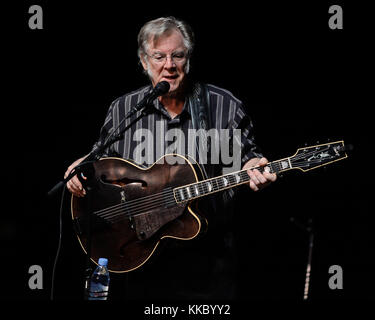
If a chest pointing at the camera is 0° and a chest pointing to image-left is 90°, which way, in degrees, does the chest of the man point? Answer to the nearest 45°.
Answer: approximately 0°

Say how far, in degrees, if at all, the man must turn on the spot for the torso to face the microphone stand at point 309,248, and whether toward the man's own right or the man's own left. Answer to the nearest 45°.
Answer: approximately 135° to the man's own left
